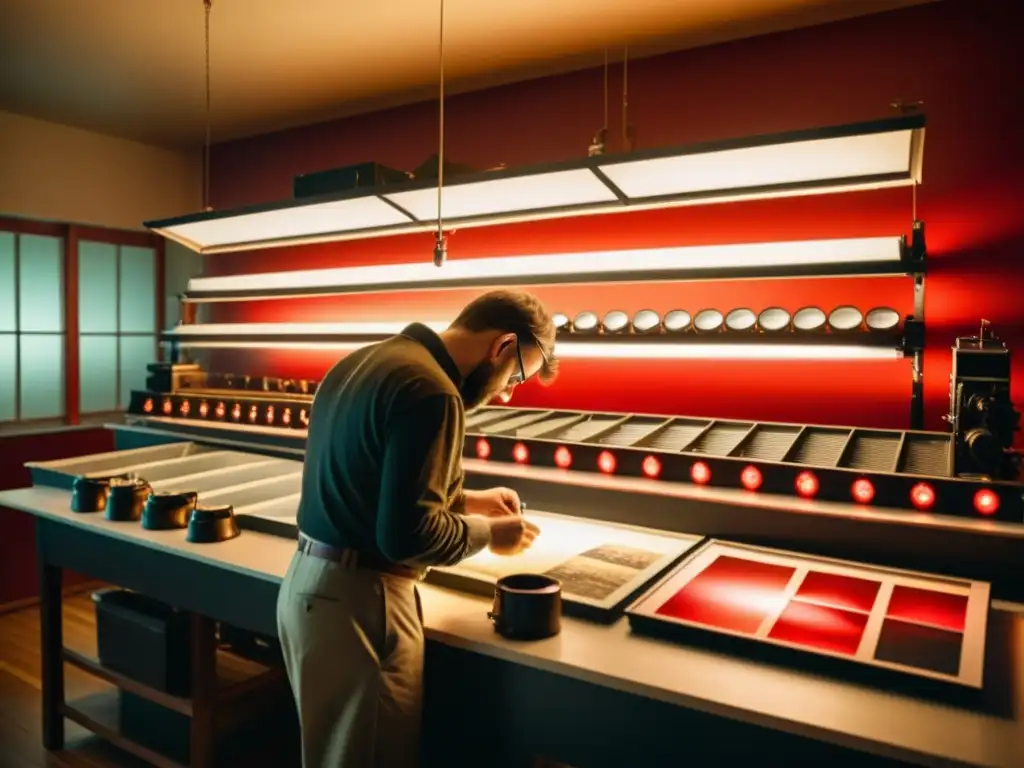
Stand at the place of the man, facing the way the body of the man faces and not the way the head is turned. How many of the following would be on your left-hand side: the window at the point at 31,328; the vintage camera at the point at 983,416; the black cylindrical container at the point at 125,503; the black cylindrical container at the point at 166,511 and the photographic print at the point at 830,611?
3

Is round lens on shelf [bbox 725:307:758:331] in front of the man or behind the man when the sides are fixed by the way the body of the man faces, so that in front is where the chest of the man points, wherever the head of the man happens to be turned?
in front

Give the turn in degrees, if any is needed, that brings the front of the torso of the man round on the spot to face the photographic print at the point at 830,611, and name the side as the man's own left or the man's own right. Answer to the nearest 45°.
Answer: approximately 45° to the man's own right

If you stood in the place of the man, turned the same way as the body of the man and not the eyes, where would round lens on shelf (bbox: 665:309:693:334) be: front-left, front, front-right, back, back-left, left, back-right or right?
front

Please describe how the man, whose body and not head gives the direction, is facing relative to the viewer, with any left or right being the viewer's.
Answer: facing away from the viewer and to the right of the viewer

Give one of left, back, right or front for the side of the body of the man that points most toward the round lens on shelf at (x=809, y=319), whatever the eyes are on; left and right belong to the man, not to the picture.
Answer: front

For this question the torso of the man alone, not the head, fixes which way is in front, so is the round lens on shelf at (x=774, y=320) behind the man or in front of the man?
in front

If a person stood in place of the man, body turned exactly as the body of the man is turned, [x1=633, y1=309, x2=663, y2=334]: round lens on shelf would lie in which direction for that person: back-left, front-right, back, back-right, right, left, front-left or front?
front

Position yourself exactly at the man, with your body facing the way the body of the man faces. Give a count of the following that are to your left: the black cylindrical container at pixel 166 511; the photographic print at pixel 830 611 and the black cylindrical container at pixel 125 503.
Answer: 2

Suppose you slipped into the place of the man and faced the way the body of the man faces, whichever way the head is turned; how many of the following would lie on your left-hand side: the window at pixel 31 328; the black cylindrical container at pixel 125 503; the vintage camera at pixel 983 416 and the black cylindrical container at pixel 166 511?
3

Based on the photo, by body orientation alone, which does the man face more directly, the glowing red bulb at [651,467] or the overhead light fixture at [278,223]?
the glowing red bulb

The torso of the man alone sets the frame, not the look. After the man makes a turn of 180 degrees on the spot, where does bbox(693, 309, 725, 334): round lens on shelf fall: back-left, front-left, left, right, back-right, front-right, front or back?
back

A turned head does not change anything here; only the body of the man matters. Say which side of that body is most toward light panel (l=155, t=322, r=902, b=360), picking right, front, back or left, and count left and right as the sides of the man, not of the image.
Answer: front

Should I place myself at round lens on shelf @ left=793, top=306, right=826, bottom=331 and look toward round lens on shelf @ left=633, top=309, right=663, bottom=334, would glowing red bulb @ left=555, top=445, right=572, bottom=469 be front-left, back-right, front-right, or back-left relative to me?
front-left

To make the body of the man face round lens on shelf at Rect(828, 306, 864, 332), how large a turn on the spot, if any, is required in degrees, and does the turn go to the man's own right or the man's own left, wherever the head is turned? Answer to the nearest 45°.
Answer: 0° — they already face it

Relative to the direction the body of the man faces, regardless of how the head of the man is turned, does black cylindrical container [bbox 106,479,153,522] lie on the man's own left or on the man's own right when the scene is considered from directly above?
on the man's own left

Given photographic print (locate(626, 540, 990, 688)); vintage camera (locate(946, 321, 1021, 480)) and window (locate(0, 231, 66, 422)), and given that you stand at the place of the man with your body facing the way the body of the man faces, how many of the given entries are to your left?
1
